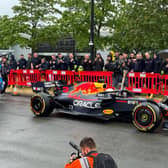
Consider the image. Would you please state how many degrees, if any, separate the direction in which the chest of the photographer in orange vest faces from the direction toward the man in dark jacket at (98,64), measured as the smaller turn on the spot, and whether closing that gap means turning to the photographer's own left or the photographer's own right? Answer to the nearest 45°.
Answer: approximately 45° to the photographer's own right

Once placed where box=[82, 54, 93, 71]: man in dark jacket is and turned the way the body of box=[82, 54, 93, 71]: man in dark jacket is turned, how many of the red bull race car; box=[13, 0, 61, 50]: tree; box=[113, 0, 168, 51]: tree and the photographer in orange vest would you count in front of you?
2

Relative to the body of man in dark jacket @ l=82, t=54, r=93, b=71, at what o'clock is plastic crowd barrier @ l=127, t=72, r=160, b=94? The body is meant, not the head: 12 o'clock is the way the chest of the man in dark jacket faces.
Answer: The plastic crowd barrier is roughly at 10 o'clock from the man in dark jacket.

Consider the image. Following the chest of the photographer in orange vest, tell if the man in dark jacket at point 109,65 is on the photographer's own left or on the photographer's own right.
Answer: on the photographer's own right

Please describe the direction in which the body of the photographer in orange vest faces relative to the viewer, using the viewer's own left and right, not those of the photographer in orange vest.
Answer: facing away from the viewer and to the left of the viewer

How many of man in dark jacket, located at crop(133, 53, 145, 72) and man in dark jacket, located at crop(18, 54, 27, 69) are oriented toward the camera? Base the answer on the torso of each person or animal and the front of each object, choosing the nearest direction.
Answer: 2

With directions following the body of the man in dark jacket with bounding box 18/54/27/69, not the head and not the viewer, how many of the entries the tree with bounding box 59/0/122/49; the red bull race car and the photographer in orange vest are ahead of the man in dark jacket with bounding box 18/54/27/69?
2
